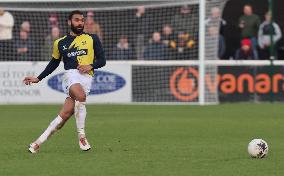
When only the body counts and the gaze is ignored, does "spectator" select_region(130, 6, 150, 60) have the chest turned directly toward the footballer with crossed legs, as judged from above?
yes

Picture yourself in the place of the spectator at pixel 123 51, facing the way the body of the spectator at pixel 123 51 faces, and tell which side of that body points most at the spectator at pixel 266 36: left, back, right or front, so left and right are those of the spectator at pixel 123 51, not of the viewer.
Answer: left

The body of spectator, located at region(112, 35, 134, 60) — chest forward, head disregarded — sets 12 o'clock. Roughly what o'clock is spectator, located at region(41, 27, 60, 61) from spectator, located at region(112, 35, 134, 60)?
spectator, located at region(41, 27, 60, 61) is roughly at 3 o'clock from spectator, located at region(112, 35, 134, 60).

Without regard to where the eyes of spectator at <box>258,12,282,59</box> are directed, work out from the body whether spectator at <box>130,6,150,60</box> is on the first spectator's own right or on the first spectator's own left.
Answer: on the first spectator's own right

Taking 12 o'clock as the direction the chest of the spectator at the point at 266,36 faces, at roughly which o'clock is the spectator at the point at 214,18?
the spectator at the point at 214,18 is roughly at 2 o'clock from the spectator at the point at 266,36.

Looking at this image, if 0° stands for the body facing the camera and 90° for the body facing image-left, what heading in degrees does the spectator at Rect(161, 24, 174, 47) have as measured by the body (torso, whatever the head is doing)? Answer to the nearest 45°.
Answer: approximately 0°

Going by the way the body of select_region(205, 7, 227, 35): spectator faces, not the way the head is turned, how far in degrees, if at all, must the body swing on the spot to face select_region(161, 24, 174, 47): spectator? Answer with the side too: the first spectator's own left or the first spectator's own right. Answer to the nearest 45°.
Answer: approximately 90° to the first spectator's own right

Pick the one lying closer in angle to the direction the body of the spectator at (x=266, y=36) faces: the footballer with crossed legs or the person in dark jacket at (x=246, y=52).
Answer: the footballer with crossed legs
